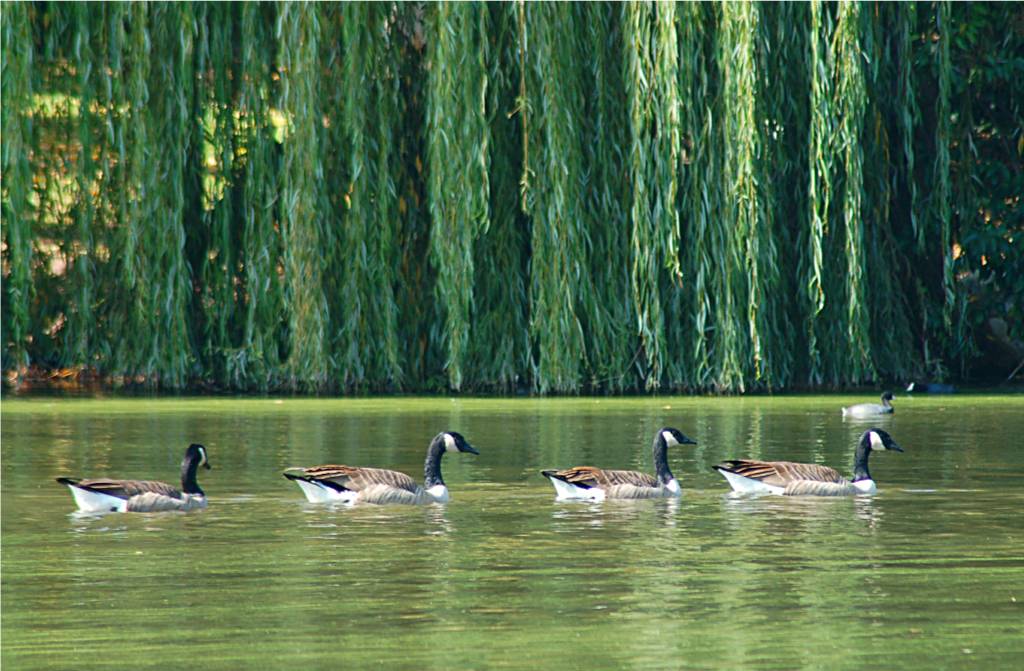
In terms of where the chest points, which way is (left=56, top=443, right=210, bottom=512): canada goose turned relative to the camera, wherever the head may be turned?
to the viewer's right

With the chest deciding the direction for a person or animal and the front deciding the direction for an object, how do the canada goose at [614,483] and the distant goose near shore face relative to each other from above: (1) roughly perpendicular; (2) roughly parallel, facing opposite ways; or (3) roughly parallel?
roughly parallel

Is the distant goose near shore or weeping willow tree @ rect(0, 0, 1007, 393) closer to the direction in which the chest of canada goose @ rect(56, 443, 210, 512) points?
the distant goose near shore

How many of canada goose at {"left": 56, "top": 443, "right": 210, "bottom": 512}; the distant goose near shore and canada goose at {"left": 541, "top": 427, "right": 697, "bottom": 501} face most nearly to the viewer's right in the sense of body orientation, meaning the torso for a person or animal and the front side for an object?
3

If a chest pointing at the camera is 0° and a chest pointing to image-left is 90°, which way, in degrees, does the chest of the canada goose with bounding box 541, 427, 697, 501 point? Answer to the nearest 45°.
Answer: approximately 270°

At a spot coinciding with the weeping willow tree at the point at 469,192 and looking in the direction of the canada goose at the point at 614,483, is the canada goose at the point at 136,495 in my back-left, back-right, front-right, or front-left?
front-right

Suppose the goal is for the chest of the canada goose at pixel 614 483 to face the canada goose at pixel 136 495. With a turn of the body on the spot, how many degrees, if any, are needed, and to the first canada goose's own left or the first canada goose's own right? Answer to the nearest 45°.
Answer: approximately 180°

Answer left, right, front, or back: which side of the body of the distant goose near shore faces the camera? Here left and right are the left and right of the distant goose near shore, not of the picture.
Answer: right

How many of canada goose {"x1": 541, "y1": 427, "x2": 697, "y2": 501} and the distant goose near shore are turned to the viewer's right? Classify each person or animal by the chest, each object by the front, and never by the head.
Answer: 2

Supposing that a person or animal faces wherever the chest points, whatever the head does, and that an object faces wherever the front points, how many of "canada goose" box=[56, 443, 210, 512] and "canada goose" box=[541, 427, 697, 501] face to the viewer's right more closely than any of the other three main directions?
2

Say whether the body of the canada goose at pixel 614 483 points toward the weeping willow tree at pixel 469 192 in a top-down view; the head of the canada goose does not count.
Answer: no

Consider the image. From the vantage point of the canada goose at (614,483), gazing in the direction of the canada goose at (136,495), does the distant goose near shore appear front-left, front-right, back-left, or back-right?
back-right

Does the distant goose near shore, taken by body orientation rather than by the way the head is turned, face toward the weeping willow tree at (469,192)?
no

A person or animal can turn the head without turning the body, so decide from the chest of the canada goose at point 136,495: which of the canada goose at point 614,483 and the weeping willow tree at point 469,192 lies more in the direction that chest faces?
the canada goose

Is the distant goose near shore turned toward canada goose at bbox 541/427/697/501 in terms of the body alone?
no
